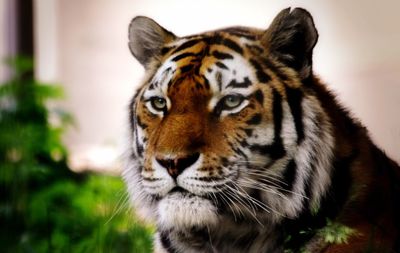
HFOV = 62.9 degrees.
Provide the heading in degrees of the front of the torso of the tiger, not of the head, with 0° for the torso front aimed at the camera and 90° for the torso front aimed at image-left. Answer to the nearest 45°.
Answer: approximately 45°

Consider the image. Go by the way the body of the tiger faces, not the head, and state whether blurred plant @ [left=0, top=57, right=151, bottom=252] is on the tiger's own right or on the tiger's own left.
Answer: on the tiger's own right
